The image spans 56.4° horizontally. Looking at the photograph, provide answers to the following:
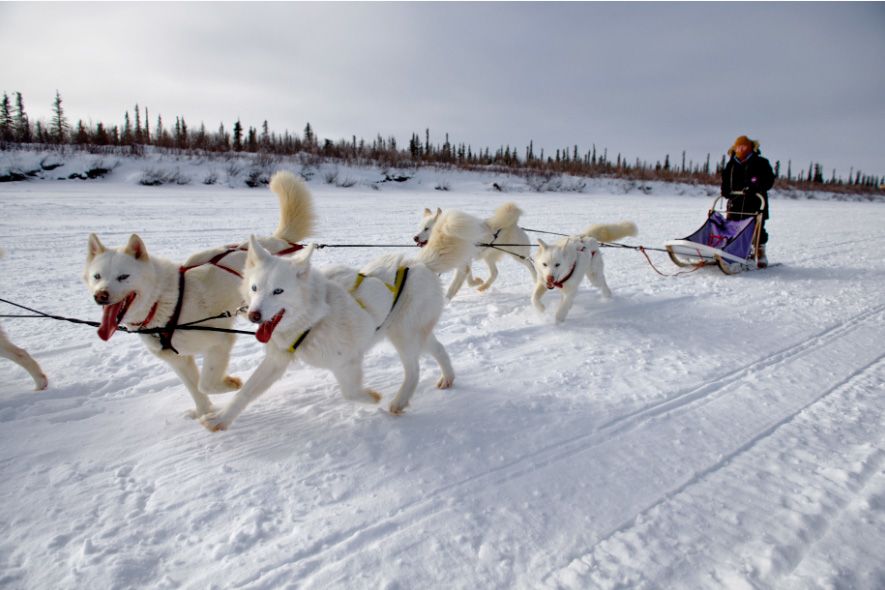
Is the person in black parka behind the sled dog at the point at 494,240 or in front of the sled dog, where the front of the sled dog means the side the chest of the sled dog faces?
behind

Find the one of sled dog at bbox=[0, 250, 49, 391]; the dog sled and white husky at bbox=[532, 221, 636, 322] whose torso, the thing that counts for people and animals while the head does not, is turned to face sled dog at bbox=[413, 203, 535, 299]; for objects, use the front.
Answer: the dog sled

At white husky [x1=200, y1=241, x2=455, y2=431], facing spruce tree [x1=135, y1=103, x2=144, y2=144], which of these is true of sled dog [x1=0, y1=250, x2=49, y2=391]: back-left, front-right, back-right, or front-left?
front-left

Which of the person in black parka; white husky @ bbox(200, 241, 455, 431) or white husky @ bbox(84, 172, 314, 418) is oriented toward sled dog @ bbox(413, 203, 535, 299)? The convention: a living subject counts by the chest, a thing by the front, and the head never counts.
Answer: the person in black parka

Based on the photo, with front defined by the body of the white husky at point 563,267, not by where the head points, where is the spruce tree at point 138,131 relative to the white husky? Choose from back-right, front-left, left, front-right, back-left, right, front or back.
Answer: right

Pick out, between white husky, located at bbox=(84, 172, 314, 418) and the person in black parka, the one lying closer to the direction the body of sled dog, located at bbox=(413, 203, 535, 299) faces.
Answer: the white husky

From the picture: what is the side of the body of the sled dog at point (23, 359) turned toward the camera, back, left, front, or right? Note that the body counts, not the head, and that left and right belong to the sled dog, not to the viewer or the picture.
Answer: left

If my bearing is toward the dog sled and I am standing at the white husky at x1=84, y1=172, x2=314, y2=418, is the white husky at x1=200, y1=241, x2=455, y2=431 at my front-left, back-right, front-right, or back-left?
front-right

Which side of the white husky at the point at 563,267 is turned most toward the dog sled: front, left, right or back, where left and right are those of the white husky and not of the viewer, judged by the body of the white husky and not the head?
back

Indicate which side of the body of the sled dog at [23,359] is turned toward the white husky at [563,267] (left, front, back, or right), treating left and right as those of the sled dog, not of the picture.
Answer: back

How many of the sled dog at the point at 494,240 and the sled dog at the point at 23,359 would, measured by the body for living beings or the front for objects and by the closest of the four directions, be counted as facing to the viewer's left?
2

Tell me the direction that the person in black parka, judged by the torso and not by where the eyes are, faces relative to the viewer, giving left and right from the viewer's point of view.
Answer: facing the viewer and to the left of the viewer
